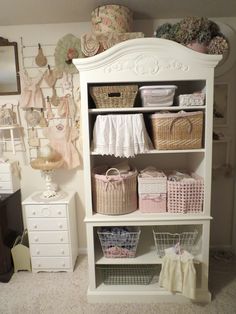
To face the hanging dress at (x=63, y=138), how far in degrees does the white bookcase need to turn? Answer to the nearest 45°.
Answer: approximately 135° to its right

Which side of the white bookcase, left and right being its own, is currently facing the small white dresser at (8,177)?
right

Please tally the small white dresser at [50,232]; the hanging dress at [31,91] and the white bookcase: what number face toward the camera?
3

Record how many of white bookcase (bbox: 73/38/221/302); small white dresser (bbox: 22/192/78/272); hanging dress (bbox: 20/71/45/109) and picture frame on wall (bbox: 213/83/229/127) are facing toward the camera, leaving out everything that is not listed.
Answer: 4

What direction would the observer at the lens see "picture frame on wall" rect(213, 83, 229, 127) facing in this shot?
facing the viewer

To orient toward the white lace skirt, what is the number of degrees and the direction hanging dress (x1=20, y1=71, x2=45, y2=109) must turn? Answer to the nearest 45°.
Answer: approximately 45° to its left

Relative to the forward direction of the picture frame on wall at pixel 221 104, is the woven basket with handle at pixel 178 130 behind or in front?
in front

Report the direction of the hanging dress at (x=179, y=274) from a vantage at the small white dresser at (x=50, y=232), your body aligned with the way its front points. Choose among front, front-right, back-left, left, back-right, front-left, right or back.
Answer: front-left

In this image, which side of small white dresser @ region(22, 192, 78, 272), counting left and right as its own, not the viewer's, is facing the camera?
front

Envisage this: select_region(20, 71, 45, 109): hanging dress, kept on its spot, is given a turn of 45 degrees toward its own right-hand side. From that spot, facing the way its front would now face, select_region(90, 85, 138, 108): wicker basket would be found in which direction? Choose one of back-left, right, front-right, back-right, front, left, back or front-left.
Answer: left

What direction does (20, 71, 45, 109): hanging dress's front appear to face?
toward the camera
